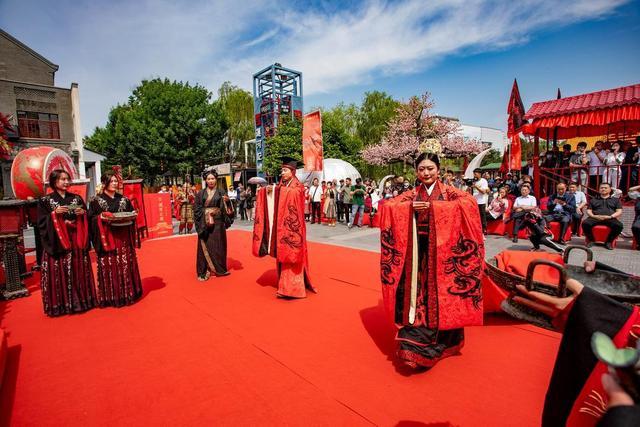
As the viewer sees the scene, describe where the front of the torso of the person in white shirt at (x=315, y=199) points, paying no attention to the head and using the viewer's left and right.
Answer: facing the viewer

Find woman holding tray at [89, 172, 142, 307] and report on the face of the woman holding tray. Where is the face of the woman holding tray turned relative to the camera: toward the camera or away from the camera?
toward the camera

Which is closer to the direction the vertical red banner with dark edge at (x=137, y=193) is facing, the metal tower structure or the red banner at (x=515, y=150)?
the red banner at (x=515, y=150)

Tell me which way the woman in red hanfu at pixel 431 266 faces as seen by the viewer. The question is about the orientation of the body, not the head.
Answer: toward the camera

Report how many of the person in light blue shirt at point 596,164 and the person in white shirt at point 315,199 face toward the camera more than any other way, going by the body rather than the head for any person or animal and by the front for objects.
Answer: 2

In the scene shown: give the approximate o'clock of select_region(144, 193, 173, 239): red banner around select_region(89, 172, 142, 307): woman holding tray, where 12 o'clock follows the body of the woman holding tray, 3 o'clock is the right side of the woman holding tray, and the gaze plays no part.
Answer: The red banner is roughly at 8 o'clock from the woman holding tray.

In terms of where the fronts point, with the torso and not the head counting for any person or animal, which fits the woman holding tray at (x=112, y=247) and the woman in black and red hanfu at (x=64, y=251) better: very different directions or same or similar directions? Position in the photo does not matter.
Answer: same or similar directions

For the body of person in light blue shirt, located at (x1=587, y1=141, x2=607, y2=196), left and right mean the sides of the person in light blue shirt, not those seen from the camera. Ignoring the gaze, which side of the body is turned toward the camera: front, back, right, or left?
front

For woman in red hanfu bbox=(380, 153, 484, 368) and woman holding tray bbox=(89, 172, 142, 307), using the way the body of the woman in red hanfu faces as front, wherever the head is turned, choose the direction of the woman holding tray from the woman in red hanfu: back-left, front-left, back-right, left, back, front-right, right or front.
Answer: right

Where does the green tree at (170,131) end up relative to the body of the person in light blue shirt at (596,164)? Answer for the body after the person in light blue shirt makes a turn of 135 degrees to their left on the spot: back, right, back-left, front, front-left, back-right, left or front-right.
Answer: back-left

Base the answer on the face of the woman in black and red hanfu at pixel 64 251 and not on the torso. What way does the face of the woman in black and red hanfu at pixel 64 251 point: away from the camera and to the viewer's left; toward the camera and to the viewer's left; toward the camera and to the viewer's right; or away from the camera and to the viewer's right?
toward the camera and to the viewer's right

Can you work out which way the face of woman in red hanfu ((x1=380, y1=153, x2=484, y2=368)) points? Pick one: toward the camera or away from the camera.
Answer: toward the camera

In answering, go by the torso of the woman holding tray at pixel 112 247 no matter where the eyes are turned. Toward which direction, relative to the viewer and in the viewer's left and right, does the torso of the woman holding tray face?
facing the viewer and to the right of the viewer

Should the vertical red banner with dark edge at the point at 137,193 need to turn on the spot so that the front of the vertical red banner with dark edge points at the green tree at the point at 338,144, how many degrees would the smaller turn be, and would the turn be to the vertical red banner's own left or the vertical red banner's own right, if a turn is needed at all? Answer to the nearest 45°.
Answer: approximately 135° to the vertical red banner's own left
